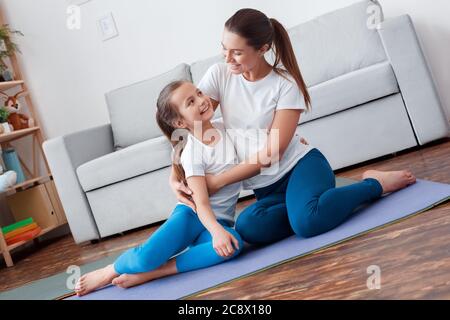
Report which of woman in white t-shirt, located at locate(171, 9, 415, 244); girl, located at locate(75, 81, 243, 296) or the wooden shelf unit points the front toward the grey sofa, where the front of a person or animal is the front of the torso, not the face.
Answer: the wooden shelf unit

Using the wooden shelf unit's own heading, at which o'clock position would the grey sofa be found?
The grey sofa is roughly at 9 o'clock from the wooden shelf unit.

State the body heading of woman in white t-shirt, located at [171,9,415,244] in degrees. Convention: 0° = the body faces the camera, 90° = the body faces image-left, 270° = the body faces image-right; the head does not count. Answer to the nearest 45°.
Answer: approximately 45°

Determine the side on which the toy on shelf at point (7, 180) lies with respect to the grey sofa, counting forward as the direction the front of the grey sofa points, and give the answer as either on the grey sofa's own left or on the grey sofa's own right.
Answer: on the grey sofa's own right

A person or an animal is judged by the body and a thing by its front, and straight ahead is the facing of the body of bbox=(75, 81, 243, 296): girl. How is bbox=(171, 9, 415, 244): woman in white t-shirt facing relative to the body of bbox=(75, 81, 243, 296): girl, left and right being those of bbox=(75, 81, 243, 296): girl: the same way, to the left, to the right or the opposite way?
to the right

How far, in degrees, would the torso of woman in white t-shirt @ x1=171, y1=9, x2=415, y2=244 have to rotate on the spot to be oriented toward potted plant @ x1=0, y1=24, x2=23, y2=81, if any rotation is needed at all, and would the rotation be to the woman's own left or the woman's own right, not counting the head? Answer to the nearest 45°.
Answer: approximately 90° to the woman's own right

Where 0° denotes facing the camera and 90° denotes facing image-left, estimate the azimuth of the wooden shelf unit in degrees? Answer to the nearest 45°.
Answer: approximately 315°
